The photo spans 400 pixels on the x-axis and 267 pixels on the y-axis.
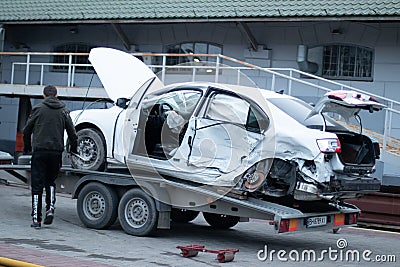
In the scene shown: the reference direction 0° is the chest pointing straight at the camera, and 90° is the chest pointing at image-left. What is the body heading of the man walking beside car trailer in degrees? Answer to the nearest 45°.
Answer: approximately 180°

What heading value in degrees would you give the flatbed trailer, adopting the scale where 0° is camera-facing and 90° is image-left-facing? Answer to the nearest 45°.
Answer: approximately 135°

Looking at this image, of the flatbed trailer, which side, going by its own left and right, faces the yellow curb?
left

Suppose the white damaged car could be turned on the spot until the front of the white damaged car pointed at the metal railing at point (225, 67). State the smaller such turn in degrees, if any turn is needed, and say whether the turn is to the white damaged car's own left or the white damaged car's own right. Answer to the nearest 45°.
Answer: approximately 45° to the white damaged car's own right

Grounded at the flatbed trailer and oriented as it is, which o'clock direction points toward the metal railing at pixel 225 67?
The metal railing is roughly at 2 o'clock from the flatbed trailer.

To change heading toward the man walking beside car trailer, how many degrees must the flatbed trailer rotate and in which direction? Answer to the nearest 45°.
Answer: approximately 45° to its left

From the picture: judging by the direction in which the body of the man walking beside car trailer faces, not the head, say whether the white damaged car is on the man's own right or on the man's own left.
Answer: on the man's own right

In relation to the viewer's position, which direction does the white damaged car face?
facing away from the viewer and to the left of the viewer

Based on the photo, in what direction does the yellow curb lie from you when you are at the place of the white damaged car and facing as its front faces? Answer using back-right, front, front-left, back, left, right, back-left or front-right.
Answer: left

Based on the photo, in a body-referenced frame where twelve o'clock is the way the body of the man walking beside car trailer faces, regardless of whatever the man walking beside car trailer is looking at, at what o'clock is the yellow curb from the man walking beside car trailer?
The yellow curb is roughly at 6 o'clock from the man walking beside car trailer.
